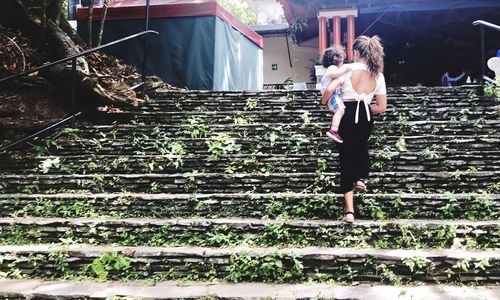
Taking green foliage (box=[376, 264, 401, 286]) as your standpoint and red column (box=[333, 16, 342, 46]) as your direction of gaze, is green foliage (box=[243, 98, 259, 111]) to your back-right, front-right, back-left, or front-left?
front-left

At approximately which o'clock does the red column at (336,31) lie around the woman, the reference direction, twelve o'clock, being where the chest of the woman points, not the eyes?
The red column is roughly at 12 o'clock from the woman.

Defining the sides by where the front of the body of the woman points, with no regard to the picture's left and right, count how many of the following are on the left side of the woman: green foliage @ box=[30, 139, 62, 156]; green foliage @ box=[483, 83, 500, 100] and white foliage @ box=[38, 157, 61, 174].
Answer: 2

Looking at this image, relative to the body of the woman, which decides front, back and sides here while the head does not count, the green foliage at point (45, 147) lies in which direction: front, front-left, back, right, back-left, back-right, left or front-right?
left

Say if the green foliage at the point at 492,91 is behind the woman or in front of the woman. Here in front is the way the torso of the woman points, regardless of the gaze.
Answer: in front

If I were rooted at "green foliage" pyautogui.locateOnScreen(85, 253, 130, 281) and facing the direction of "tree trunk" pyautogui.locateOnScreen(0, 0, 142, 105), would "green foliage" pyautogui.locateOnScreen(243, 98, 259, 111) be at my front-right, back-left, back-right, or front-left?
front-right

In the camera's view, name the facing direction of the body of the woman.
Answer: away from the camera

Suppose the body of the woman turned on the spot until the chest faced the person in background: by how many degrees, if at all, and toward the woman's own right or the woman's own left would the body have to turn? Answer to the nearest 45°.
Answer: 0° — they already face them

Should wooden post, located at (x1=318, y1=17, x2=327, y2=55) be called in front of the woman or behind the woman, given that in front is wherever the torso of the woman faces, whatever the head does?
in front

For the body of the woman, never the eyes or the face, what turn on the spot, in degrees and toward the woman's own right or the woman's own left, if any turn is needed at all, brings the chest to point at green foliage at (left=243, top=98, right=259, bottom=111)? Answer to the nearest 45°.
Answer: approximately 45° to the woman's own left

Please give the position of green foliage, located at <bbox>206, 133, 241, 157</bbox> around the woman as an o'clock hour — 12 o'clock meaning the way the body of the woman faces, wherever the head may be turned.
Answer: The green foliage is roughly at 10 o'clock from the woman.
